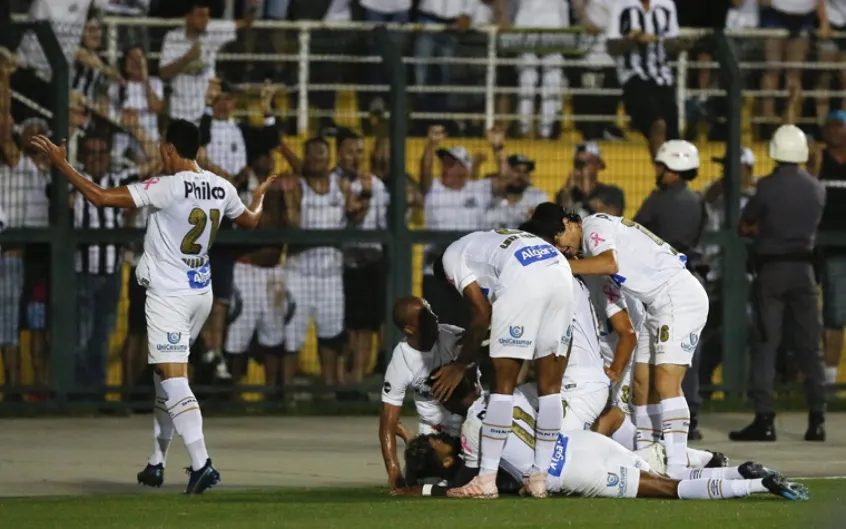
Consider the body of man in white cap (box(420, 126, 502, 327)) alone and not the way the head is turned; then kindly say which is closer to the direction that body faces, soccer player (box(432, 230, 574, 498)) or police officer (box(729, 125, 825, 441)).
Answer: the soccer player

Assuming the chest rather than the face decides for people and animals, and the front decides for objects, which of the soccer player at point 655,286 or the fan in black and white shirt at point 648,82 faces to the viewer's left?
the soccer player

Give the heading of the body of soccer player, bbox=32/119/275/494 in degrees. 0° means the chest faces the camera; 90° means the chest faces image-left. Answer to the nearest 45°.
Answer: approximately 135°

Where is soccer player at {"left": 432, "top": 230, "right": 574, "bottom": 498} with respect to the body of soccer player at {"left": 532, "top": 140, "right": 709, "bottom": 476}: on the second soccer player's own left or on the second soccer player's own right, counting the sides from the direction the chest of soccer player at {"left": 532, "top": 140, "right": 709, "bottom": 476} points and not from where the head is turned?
on the second soccer player's own left

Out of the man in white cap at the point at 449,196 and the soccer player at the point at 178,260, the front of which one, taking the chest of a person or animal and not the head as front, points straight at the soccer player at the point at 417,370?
the man in white cap

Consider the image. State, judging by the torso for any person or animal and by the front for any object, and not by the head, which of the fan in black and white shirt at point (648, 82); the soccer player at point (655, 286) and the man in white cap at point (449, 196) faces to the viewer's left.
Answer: the soccer player

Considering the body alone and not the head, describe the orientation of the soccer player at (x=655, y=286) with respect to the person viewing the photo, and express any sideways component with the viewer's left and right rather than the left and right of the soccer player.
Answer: facing to the left of the viewer

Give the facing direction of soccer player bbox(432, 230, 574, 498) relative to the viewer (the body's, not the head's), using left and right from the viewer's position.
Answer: facing away from the viewer and to the left of the viewer

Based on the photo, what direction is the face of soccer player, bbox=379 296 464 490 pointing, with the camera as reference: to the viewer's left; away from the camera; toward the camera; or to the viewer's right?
to the viewer's right

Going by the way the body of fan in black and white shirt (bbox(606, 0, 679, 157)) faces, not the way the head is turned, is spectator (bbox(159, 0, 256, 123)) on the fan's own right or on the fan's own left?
on the fan's own right

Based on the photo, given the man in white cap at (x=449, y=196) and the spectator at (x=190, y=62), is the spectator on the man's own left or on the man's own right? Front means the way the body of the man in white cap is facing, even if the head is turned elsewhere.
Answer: on the man's own right
